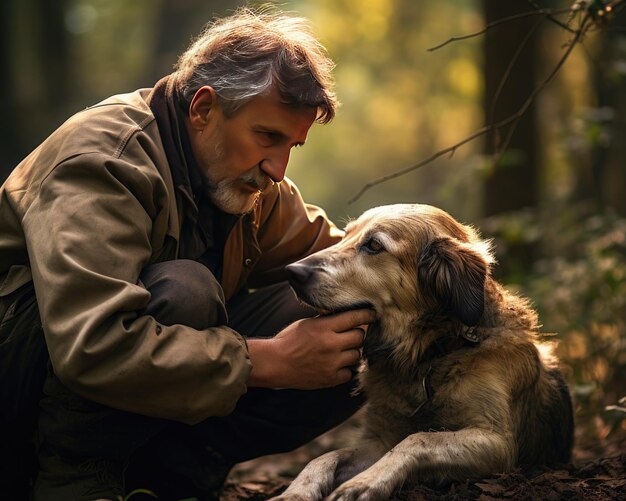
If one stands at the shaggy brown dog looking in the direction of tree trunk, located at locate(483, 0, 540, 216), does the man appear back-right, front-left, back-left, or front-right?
back-left

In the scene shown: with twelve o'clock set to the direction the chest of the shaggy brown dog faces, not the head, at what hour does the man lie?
The man is roughly at 1 o'clock from the shaggy brown dog.

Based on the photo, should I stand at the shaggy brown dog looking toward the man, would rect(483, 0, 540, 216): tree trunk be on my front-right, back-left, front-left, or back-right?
back-right

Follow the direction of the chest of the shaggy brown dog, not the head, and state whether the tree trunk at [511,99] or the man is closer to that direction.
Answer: the man

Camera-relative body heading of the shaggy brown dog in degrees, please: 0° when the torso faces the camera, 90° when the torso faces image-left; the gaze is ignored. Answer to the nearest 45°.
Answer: approximately 45°

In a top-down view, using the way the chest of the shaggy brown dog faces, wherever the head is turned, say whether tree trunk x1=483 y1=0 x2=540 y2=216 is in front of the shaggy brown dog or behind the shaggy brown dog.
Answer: behind
